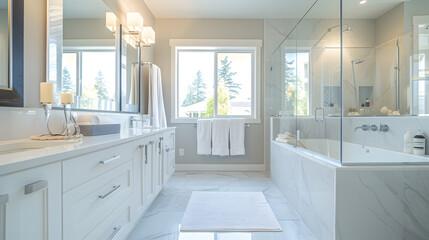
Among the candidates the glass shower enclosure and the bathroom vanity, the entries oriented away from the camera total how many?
0

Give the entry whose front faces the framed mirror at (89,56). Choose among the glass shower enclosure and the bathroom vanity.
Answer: the glass shower enclosure

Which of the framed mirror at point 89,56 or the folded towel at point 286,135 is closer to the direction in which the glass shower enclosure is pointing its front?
the framed mirror

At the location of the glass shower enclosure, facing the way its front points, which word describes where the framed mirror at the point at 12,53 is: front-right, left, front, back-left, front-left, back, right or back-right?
front

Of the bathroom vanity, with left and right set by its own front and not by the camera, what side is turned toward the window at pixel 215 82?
left

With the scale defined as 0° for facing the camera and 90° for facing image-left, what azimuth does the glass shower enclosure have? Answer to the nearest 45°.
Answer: approximately 45°

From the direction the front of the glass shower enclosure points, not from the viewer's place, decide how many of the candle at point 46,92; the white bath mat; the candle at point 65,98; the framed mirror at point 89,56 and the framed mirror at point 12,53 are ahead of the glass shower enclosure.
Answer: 5

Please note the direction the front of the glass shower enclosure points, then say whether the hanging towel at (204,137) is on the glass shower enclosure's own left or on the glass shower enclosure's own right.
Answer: on the glass shower enclosure's own right

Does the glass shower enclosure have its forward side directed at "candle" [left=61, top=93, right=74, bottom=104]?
yes
